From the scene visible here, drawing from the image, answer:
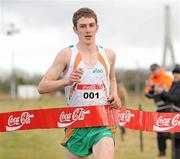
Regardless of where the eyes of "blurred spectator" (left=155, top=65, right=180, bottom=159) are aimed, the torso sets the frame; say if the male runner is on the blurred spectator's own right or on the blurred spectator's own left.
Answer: on the blurred spectator's own left

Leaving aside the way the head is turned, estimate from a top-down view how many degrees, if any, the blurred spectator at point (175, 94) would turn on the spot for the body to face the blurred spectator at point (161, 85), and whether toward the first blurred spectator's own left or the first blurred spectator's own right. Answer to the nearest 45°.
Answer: approximately 90° to the first blurred spectator's own right

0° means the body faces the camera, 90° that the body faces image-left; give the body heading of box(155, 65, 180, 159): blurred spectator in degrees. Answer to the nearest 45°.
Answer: approximately 90°
